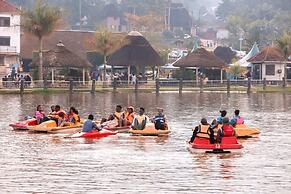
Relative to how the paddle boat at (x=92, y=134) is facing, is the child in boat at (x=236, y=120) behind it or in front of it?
behind

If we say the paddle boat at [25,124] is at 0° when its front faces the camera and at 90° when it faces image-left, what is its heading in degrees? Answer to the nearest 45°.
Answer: approximately 90°

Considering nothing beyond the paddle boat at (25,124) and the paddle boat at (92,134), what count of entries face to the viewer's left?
2

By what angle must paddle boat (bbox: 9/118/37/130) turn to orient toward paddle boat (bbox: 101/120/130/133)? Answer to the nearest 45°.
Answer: approximately 180°
